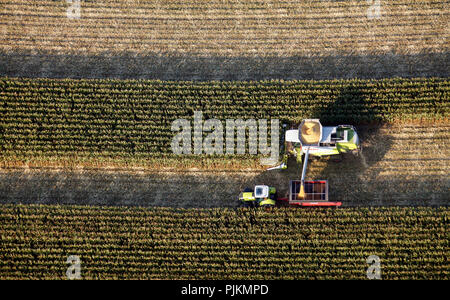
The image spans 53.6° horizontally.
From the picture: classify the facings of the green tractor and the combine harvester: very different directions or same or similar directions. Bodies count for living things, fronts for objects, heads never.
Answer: same or similar directions

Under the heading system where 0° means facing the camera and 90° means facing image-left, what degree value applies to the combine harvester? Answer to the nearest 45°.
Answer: approximately 90°

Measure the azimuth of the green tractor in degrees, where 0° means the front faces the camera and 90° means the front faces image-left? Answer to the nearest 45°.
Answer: approximately 90°
